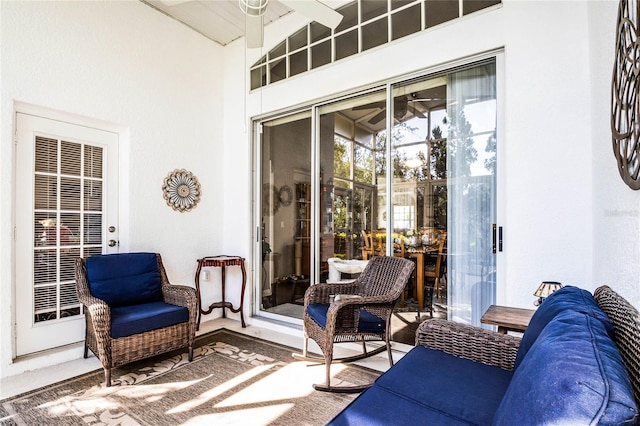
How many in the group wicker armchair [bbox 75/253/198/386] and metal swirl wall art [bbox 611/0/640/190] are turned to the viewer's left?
1

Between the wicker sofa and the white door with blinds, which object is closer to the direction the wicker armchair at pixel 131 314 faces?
the wicker sofa

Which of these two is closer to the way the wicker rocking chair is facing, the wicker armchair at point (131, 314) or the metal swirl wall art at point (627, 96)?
the wicker armchair

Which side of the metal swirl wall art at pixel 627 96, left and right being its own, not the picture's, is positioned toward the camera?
left

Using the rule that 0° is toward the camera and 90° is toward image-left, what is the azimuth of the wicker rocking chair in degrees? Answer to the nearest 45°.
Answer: approximately 45°

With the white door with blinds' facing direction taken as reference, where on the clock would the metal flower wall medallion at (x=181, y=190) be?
The metal flower wall medallion is roughly at 10 o'clock from the white door with blinds.

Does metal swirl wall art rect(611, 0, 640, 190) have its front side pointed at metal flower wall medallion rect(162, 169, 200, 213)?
yes
